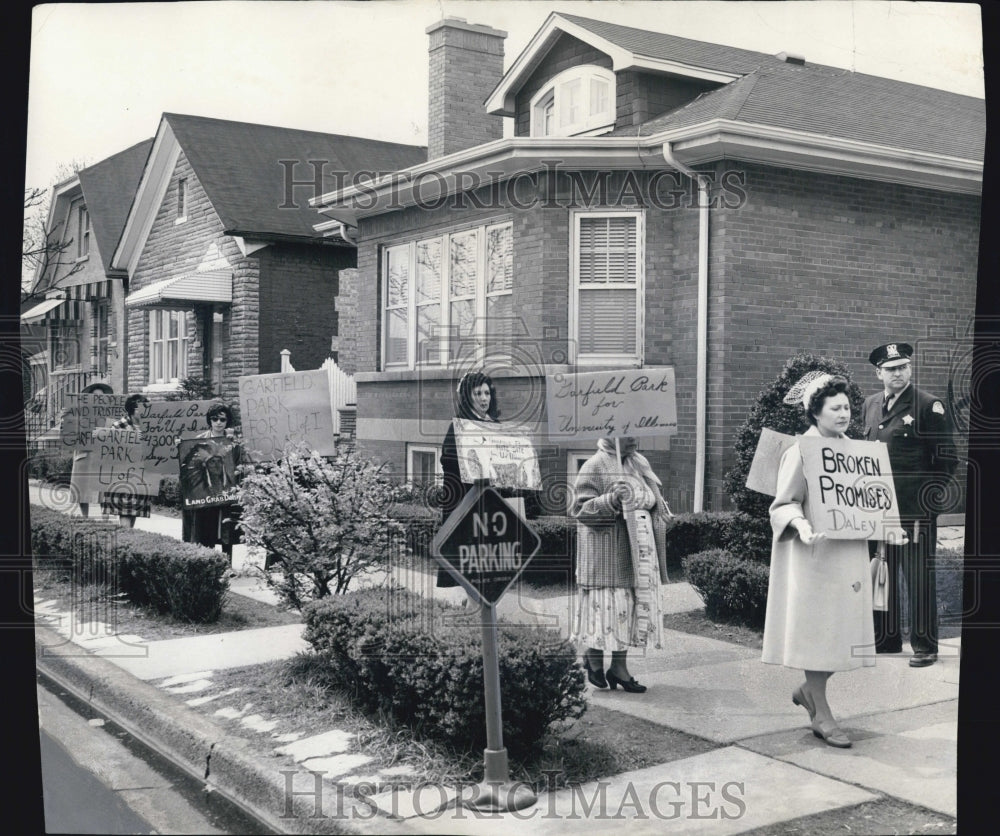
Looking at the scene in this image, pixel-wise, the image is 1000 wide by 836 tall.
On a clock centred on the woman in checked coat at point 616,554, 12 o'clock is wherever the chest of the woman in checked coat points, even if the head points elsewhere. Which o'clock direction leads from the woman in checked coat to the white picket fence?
The white picket fence is roughly at 6 o'clock from the woman in checked coat.

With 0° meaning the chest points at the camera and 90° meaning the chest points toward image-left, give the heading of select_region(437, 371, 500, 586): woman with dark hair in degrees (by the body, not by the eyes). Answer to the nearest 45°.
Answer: approximately 315°

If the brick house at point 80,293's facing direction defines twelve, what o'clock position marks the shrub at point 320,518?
The shrub is roughly at 9 o'clock from the brick house.

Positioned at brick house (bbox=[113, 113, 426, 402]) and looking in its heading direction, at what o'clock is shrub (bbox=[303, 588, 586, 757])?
The shrub is roughly at 10 o'clock from the brick house.

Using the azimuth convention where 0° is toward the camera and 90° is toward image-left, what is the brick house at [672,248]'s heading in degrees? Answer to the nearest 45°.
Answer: approximately 45°

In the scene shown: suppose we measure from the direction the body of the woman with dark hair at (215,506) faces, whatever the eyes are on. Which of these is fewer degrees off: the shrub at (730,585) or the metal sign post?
the metal sign post
